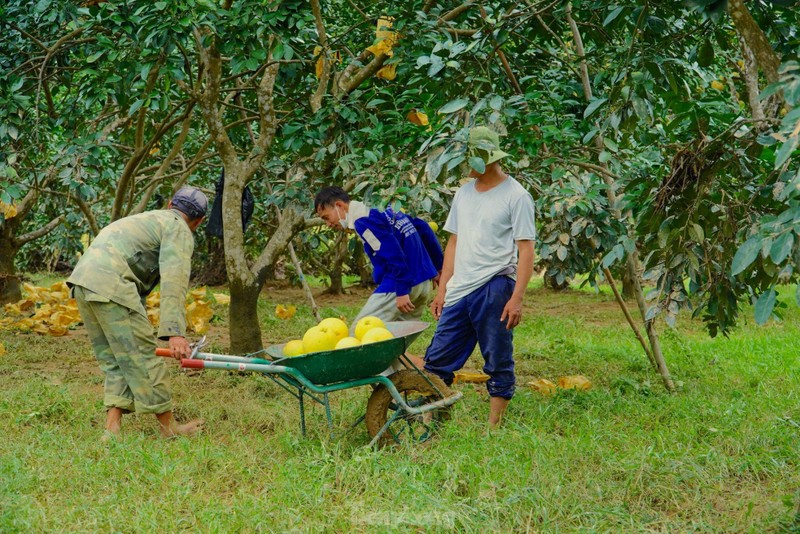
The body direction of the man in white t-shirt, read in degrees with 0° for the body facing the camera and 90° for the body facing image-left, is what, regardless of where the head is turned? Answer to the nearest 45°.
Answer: approximately 45°

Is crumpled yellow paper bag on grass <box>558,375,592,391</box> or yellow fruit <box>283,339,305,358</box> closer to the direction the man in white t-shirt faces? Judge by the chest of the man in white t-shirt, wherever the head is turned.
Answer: the yellow fruit

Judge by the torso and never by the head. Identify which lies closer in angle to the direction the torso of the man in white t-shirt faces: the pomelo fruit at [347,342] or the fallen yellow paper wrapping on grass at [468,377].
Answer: the pomelo fruit

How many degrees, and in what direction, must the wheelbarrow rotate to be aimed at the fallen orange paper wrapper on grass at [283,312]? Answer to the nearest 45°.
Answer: approximately 90° to its left

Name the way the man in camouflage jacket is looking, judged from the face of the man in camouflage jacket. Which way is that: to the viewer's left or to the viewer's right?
to the viewer's right

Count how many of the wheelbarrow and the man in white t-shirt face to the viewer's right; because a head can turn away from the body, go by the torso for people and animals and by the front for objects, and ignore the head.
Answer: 1

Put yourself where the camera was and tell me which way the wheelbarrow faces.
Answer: facing to the right of the viewer
